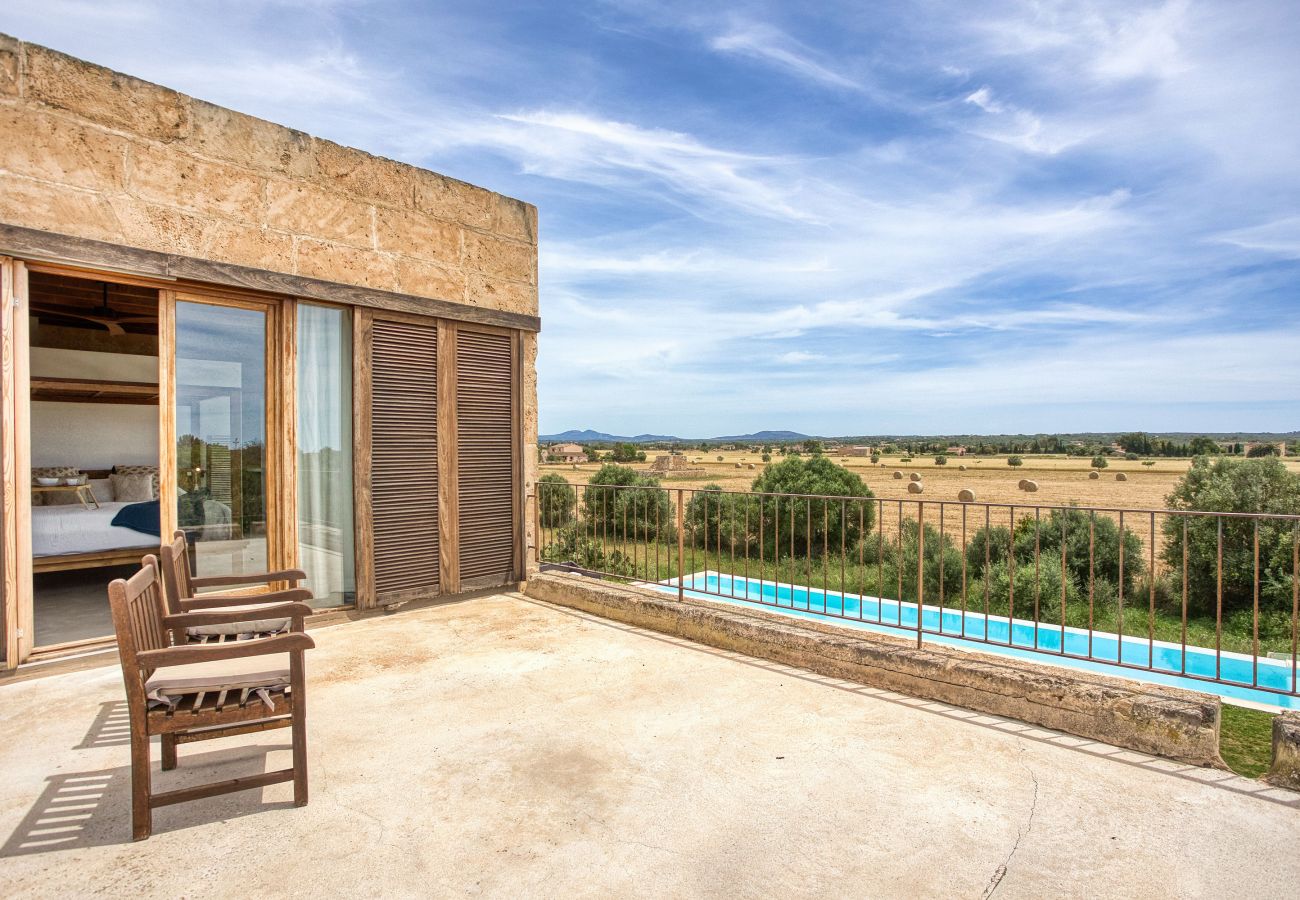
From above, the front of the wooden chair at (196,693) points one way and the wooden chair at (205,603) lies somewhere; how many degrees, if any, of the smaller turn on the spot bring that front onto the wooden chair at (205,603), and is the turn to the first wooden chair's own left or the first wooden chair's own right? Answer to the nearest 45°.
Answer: approximately 90° to the first wooden chair's own left

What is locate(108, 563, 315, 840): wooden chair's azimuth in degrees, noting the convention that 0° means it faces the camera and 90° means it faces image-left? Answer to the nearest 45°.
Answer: approximately 270°

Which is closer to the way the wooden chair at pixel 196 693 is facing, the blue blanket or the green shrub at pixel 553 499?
the green shrub

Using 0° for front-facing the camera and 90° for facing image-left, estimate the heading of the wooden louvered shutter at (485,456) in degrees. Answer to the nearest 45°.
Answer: approximately 315°

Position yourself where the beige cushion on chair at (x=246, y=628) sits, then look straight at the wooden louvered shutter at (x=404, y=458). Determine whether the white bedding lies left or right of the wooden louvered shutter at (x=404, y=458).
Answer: left

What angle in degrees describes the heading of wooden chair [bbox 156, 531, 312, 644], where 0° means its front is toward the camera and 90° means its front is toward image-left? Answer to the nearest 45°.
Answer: approximately 270°

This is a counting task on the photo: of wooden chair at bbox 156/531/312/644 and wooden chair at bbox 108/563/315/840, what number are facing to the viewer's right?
2

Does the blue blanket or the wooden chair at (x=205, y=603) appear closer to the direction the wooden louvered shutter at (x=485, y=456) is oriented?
the wooden chair

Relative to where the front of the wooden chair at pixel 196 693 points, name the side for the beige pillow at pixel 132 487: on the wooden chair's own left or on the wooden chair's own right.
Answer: on the wooden chair's own left

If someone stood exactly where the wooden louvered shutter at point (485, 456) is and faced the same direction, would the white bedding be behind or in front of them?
behind

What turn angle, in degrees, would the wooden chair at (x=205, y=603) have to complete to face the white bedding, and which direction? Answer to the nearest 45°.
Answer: approximately 90° to its left
